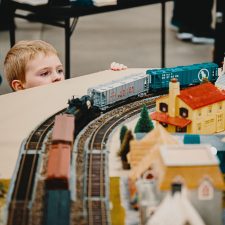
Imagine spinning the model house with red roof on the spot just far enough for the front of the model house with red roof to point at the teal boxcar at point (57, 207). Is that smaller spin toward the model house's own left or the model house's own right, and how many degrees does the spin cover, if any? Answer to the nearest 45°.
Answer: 0° — it already faces it

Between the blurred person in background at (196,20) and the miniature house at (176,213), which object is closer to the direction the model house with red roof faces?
the miniature house

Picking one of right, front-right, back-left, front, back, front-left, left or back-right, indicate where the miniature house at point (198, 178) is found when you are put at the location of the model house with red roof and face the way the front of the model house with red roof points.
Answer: front-left

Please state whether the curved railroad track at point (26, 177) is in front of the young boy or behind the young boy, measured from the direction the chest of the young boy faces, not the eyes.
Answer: in front

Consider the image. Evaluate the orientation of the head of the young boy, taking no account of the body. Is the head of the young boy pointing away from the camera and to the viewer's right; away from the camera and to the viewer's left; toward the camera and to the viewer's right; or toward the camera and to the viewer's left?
toward the camera and to the viewer's right

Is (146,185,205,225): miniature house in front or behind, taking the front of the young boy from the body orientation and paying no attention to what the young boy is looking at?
in front

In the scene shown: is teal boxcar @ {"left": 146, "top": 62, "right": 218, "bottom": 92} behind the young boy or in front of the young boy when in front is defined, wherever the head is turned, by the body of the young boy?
in front

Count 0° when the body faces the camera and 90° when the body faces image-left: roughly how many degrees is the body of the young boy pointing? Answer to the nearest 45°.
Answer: approximately 315°

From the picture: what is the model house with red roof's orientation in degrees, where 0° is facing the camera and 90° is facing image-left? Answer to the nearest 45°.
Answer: approximately 45°

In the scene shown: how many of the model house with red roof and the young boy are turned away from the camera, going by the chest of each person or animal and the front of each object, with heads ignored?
0

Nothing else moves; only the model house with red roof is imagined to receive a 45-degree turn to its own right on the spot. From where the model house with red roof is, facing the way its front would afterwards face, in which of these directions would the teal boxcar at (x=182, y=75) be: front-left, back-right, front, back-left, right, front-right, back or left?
right

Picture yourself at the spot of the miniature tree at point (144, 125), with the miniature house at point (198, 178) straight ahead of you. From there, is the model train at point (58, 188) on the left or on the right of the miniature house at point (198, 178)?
right
